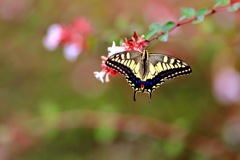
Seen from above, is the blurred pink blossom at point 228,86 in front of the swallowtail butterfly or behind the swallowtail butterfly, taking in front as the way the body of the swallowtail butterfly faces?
in front

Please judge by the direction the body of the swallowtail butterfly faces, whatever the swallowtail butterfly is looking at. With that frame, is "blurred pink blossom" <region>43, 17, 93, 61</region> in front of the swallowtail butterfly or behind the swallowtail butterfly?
in front

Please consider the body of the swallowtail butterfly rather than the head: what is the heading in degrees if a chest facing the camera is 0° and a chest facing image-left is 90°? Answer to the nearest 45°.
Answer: approximately 180°
